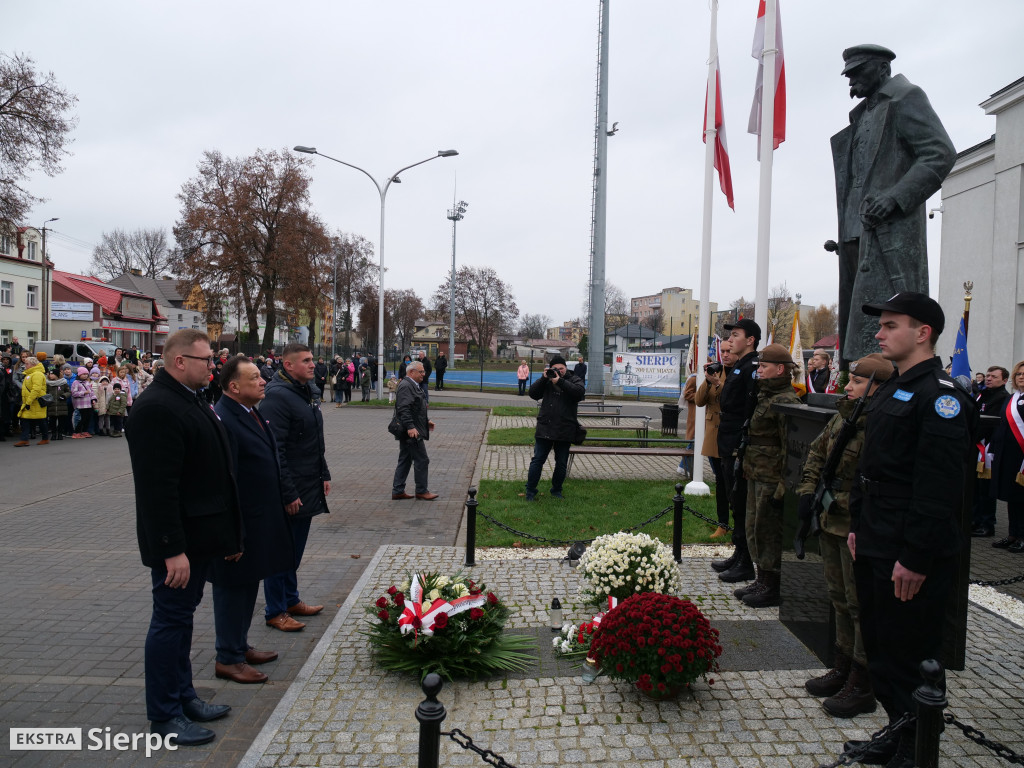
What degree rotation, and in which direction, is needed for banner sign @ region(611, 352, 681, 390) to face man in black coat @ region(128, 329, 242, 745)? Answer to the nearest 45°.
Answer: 0° — it already faces them

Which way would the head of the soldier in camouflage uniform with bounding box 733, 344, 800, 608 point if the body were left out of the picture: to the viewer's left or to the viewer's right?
to the viewer's left

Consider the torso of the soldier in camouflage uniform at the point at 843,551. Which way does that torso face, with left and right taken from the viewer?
facing to the left of the viewer

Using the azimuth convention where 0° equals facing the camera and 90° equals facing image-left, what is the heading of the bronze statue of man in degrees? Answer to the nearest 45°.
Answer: approximately 45°

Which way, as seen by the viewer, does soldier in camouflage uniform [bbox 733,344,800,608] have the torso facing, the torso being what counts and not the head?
to the viewer's left

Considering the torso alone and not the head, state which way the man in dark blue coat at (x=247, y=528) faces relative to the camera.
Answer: to the viewer's right

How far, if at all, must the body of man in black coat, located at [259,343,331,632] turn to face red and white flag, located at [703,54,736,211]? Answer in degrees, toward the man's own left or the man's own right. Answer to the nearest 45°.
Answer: approximately 45° to the man's own left

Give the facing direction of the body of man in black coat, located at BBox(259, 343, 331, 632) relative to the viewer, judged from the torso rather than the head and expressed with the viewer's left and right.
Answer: facing to the right of the viewer
